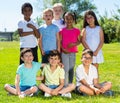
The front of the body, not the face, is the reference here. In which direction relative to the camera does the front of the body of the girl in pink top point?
toward the camera

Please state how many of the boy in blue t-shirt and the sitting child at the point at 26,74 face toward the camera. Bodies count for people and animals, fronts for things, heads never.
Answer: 2

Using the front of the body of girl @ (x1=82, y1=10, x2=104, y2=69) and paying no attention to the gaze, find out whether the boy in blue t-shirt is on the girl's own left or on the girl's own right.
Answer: on the girl's own right

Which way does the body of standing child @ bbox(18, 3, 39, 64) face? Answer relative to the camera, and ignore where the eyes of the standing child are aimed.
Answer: toward the camera

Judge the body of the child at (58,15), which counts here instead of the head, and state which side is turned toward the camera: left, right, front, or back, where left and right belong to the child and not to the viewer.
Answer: front

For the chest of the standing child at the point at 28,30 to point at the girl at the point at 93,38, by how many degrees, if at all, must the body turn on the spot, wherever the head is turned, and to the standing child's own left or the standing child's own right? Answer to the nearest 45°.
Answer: approximately 90° to the standing child's own left

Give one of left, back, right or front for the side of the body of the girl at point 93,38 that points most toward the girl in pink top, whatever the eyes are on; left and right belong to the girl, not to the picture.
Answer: right

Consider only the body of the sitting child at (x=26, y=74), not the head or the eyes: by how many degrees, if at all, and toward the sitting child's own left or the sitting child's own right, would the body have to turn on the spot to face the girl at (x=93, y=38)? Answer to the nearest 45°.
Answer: approximately 90° to the sitting child's own left

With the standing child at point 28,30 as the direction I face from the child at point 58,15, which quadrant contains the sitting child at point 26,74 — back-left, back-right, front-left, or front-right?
front-left

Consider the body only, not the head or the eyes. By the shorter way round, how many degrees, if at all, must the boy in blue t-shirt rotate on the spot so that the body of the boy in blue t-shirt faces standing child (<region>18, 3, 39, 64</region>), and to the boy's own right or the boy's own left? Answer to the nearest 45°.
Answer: approximately 90° to the boy's own right

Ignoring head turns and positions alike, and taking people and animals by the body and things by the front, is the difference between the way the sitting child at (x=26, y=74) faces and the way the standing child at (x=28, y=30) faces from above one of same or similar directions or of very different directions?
same or similar directions

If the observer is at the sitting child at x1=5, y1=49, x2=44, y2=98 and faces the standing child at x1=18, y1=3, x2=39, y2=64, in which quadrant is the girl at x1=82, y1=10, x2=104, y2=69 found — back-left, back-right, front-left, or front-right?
front-right

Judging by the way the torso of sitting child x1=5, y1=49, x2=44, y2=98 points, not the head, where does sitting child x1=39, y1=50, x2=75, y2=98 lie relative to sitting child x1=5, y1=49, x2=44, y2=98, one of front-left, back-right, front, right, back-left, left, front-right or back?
left

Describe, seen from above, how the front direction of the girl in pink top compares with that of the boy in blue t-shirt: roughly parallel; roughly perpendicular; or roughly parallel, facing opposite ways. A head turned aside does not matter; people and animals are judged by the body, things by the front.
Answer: roughly parallel
